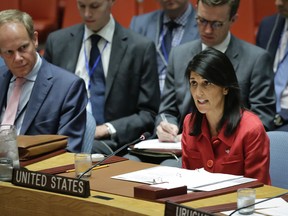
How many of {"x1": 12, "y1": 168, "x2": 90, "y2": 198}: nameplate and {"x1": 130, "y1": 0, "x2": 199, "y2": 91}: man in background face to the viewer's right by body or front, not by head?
0

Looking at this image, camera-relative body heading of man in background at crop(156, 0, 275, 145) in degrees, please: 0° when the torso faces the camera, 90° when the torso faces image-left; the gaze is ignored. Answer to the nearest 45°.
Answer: approximately 45°

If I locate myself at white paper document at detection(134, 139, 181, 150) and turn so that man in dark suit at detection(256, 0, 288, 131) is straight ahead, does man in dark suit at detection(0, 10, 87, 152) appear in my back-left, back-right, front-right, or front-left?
back-left

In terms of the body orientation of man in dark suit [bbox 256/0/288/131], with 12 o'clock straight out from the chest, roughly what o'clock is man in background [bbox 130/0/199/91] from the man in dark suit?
The man in background is roughly at 3 o'clock from the man in dark suit.

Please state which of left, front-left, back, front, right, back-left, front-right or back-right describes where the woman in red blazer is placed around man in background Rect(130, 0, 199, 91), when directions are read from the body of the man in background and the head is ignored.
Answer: front-left

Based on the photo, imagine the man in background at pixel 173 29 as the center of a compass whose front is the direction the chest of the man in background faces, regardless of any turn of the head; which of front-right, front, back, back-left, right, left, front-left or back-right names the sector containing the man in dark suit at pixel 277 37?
back-left

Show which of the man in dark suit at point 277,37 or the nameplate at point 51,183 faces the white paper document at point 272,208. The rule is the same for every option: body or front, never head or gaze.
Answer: the man in dark suit

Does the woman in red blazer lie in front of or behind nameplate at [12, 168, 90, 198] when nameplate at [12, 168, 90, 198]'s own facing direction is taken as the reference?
behind

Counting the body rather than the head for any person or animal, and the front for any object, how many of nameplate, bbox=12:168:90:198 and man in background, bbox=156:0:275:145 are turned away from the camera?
0
